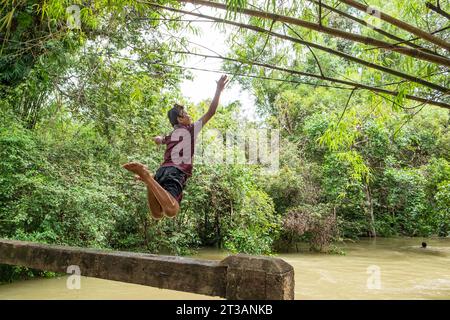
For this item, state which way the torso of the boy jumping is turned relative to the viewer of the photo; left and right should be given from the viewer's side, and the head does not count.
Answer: facing away from the viewer and to the right of the viewer

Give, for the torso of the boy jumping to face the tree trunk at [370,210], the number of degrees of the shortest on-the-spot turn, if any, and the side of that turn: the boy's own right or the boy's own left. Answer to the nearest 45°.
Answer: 0° — they already face it

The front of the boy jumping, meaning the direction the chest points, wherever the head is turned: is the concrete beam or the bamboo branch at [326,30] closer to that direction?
the bamboo branch

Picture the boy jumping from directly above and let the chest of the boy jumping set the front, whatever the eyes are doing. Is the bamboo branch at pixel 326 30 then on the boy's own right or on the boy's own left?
on the boy's own right

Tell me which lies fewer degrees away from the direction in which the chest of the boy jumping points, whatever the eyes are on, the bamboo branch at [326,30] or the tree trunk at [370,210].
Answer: the tree trunk

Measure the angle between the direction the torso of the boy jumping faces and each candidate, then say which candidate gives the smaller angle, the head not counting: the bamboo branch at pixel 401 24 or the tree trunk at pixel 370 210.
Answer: the tree trunk

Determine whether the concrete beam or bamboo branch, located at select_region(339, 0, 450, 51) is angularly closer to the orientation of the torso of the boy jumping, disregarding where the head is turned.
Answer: the bamboo branch
